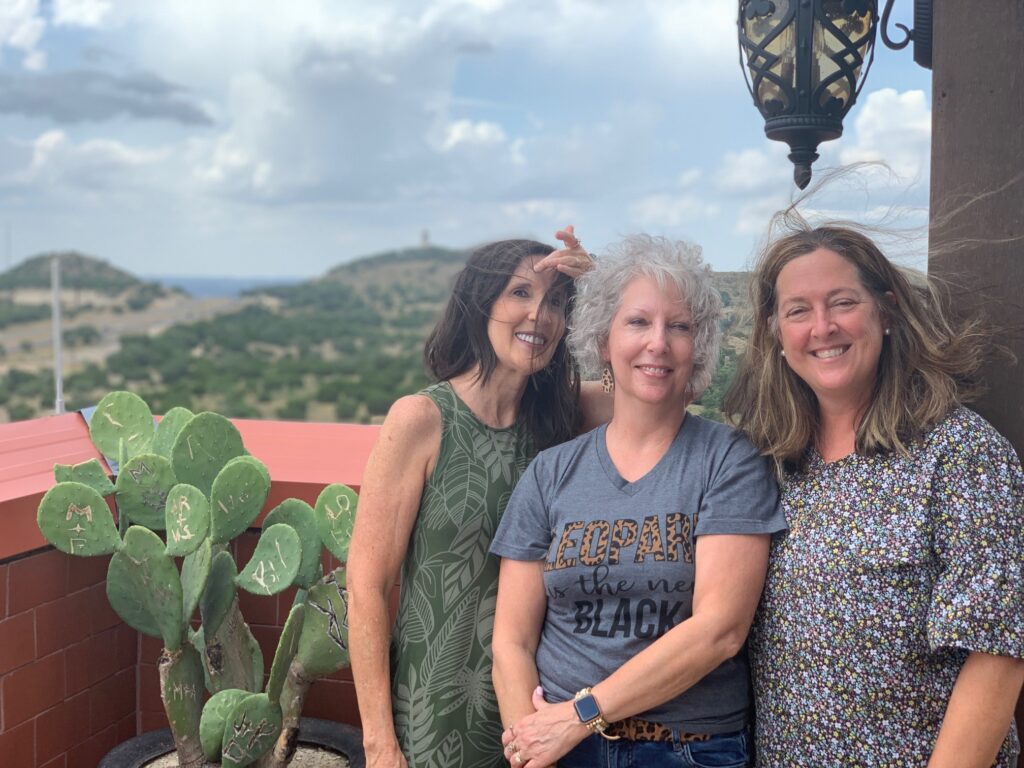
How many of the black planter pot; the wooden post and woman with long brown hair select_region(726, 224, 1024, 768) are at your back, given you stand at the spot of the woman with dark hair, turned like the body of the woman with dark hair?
1

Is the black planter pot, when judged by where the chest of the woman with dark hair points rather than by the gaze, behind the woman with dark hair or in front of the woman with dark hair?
behind

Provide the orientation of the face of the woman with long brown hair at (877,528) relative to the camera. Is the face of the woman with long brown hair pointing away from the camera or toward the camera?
toward the camera

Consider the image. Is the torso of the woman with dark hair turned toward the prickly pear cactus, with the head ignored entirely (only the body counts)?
no

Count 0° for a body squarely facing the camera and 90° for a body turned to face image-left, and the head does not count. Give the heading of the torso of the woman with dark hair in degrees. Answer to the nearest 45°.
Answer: approximately 315°

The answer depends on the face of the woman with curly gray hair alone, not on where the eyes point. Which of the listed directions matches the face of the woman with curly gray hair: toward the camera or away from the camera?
toward the camera
